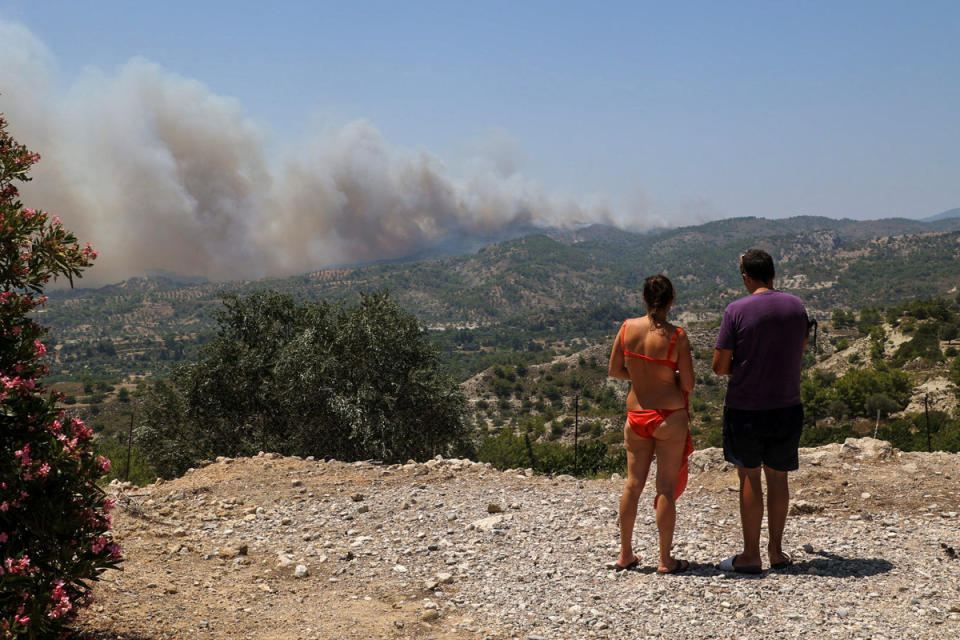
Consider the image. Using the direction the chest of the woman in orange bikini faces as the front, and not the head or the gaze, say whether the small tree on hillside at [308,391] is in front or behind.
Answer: in front

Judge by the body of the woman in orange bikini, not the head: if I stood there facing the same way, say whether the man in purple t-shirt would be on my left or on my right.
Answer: on my right

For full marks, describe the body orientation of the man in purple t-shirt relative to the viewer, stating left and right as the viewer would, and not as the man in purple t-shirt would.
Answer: facing away from the viewer and to the left of the viewer

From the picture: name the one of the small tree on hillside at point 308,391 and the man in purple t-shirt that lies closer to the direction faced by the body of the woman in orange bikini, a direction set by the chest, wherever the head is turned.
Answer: the small tree on hillside

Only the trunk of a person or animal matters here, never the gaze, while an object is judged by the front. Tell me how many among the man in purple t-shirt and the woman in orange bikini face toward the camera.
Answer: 0

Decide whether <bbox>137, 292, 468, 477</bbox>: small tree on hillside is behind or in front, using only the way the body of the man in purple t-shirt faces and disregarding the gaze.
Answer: in front

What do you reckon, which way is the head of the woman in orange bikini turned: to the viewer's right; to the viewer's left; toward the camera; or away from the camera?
away from the camera

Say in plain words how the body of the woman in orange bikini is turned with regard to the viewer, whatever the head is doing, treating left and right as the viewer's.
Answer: facing away from the viewer

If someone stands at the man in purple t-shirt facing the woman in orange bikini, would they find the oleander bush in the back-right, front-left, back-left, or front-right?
front-left
